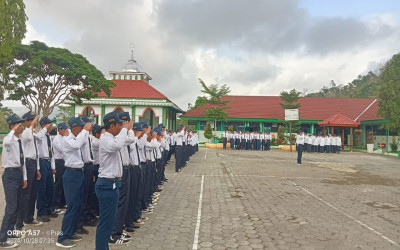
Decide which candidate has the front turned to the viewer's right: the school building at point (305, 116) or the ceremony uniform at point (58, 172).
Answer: the ceremony uniform

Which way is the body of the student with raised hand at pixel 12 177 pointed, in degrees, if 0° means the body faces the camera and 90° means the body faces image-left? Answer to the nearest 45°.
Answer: approximately 270°

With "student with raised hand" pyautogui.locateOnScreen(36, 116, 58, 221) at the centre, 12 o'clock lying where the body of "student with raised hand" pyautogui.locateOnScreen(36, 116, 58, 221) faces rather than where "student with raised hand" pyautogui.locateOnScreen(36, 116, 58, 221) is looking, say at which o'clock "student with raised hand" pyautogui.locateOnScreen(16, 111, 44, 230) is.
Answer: "student with raised hand" pyautogui.locateOnScreen(16, 111, 44, 230) is roughly at 4 o'clock from "student with raised hand" pyautogui.locateOnScreen(36, 116, 58, 221).

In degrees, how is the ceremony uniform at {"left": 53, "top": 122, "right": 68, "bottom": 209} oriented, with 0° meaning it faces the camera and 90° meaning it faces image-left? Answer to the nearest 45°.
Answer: approximately 270°

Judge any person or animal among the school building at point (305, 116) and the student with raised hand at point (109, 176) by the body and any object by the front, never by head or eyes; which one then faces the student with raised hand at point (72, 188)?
the school building

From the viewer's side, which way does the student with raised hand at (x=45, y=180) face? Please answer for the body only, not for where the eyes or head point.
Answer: to the viewer's right

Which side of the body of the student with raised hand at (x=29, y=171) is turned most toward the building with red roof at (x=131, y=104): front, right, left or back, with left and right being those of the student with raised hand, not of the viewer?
left

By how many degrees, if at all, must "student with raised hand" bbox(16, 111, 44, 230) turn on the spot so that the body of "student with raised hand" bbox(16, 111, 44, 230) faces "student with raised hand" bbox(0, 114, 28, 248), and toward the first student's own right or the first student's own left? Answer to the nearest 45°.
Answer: approximately 90° to the first student's own right

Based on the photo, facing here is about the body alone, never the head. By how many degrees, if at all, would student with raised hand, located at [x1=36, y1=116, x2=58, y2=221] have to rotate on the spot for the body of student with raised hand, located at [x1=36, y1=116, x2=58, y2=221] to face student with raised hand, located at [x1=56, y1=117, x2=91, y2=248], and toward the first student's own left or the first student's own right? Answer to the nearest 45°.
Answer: approximately 90° to the first student's own right

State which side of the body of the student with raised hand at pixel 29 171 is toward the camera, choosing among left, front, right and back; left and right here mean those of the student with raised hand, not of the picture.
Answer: right

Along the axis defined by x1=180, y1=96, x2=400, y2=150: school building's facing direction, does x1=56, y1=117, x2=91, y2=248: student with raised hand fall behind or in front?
in front

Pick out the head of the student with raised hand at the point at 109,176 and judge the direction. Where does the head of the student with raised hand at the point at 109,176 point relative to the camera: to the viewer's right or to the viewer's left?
to the viewer's right
